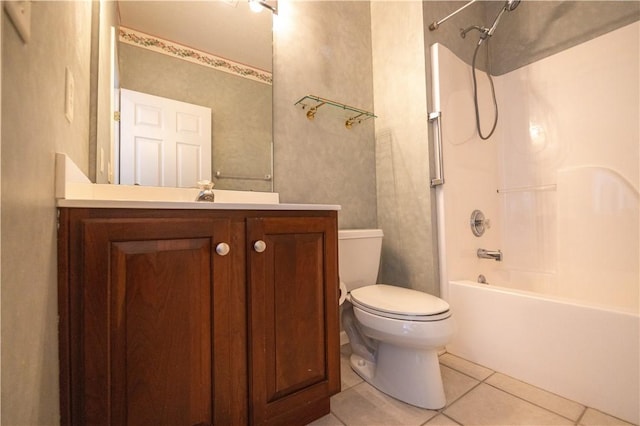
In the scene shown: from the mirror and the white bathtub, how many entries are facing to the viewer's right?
0

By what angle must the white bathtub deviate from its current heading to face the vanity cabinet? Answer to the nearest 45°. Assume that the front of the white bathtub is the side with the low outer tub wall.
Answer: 0° — it already faces it

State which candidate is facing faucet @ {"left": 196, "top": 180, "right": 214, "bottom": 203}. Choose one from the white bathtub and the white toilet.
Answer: the white bathtub

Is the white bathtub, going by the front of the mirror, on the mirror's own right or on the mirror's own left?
on the mirror's own left

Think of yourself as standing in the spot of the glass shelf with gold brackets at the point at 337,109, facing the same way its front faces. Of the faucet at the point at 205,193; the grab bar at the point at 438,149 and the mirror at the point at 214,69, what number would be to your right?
2

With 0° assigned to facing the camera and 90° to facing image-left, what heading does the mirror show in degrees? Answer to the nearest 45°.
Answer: approximately 0°

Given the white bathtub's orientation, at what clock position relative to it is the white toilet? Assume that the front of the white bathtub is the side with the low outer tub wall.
The white toilet is roughly at 12 o'clock from the white bathtub.

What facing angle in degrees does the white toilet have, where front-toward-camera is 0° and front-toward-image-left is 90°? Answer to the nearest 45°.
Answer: approximately 315°

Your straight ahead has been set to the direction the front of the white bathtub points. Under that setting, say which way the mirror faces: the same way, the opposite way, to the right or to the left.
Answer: to the left

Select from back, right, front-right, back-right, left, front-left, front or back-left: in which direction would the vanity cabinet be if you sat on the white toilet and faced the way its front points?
right
